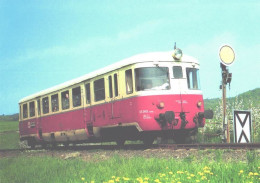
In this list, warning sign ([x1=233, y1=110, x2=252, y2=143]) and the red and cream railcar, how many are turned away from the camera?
0

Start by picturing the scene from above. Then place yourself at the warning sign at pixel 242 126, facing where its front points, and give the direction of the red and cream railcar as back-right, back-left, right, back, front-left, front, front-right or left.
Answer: back-right

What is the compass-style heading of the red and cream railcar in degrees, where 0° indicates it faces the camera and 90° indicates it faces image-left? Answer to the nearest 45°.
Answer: approximately 315°

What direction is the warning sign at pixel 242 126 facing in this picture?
toward the camera

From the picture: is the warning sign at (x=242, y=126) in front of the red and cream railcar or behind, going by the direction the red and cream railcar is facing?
in front
